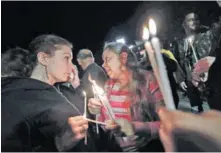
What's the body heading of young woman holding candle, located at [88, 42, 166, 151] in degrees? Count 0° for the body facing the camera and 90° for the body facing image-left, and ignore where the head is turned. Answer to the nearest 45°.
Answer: approximately 45°

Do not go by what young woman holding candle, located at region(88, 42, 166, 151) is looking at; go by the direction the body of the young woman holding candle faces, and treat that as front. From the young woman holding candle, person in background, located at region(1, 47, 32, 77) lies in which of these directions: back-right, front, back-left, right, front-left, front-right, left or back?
front-right
